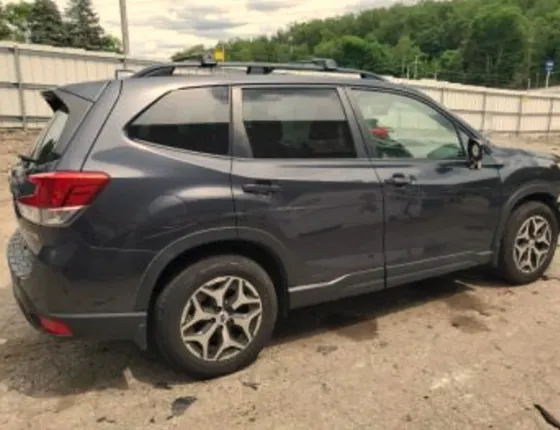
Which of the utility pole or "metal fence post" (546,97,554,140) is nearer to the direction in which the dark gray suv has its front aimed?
the metal fence post

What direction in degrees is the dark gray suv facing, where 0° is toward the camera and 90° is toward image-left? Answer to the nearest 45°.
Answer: approximately 225°

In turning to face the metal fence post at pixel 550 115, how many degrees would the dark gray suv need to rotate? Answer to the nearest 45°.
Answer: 0° — it already faces it

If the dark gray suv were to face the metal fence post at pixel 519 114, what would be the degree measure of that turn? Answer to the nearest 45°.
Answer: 0° — it already faces it

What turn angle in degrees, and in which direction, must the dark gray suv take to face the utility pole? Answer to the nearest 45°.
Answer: approximately 45° to its left

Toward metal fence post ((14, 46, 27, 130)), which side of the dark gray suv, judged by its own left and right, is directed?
left

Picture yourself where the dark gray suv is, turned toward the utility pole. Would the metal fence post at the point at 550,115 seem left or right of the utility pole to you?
right
